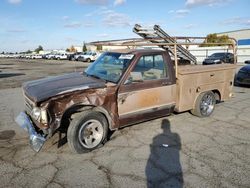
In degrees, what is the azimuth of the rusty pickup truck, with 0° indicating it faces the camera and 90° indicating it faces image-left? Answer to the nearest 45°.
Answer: approximately 45°

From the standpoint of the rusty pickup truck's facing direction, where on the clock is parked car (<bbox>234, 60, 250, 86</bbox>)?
The parked car is roughly at 6 o'clock from the rusty pickup truck.
